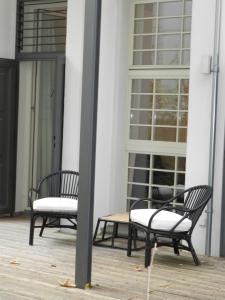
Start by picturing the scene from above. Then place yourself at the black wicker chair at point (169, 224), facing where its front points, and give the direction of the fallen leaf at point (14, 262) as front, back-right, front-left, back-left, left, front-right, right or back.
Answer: front-right

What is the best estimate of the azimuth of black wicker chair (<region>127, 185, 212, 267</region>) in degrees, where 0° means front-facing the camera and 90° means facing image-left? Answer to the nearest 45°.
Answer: approximately 45°

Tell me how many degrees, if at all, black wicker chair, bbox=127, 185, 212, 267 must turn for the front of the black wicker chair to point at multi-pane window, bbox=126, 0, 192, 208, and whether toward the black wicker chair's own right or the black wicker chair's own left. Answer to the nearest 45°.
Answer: approximately 135° to the black wicker chair's own right

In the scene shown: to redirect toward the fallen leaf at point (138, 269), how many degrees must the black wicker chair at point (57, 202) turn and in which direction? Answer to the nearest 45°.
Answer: approximately 45° to its left

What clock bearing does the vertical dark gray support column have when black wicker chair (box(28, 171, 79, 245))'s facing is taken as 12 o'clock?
The vertical dark gray support column is roughly at 12 o'clock from the black wicker chair.

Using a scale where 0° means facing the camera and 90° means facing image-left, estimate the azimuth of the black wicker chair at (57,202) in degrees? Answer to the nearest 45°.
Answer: approximately 0°
